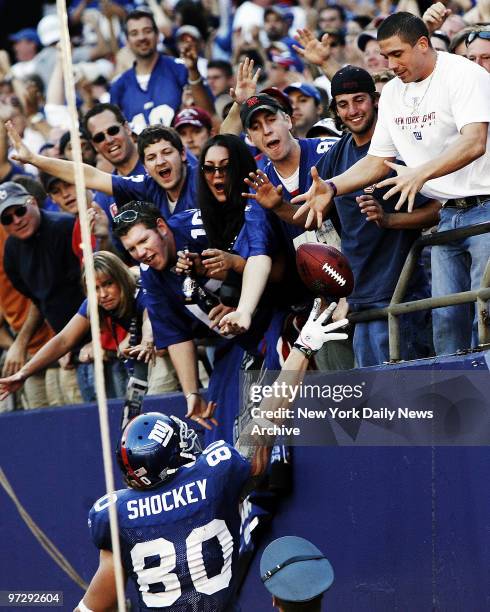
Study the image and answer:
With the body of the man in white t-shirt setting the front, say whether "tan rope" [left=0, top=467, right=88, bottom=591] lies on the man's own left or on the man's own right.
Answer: on the man's own right

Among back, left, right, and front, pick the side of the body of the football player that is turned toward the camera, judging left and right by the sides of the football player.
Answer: back

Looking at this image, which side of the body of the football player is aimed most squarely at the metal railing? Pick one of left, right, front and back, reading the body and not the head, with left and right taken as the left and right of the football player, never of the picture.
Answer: right

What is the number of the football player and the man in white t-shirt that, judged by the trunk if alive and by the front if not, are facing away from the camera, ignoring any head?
1

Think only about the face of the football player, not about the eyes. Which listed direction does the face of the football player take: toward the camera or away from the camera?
away from the camera

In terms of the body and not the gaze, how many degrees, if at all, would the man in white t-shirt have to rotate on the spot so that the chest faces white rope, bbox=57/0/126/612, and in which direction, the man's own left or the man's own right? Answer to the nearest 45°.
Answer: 0° — they already face it

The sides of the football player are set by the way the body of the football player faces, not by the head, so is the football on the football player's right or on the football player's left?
on the football player's right

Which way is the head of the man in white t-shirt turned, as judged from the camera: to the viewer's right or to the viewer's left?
to the viewer's left

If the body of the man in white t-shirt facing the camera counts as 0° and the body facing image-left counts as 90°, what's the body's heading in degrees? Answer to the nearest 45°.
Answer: approximately 45°

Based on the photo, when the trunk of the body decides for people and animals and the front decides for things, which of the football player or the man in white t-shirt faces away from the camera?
the football player
